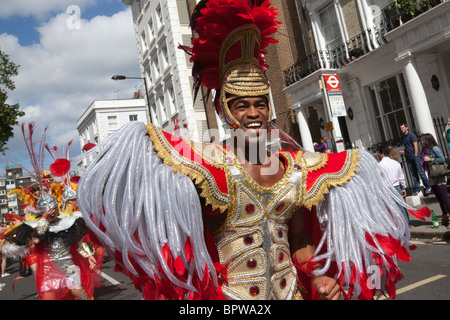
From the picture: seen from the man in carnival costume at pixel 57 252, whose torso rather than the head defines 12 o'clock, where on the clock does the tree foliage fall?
The tree foliage is roughly at 6 o'clock from the man in carnival costume.

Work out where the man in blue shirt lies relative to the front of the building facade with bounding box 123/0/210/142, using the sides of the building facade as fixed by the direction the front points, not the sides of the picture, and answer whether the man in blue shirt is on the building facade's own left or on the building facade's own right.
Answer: on the building facade's own left

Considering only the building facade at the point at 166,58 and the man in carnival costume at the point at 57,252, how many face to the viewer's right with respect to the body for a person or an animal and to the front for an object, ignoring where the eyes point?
0

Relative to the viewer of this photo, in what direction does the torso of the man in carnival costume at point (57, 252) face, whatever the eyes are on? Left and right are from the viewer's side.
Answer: facing the viewer

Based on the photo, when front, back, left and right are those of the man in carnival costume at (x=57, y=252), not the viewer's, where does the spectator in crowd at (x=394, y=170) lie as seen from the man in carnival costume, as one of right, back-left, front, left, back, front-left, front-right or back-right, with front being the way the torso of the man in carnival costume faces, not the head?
left

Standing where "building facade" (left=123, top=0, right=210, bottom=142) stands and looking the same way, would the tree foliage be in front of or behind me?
in front

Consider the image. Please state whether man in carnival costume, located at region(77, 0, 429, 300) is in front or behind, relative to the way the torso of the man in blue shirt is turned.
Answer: in front

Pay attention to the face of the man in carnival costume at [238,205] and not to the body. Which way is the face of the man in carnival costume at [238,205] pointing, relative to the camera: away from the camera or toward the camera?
toward the camera

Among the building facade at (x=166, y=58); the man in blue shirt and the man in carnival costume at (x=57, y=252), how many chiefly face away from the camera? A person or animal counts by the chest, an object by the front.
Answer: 0

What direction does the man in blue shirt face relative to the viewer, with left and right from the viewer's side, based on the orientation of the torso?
facing the viewer and to the left of the viewer

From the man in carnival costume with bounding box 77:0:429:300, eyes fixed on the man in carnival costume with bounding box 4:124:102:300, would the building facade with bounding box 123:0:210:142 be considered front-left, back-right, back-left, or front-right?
front-right

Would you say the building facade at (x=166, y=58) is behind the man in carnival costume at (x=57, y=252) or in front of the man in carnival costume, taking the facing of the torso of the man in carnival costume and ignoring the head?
behind
